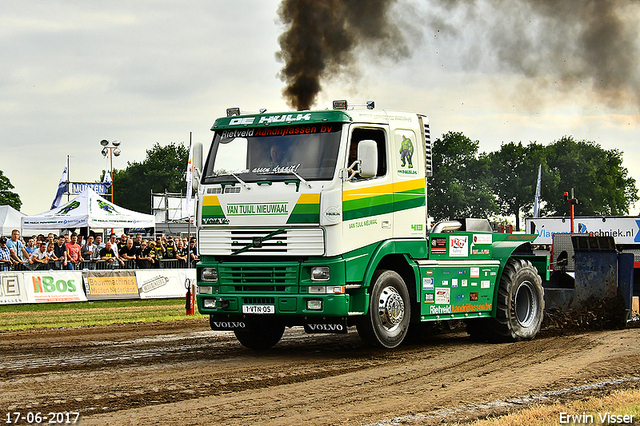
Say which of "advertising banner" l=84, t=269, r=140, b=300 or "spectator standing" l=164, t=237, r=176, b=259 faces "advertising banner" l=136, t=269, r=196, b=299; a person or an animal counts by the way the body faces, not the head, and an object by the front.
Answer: the spectator standing

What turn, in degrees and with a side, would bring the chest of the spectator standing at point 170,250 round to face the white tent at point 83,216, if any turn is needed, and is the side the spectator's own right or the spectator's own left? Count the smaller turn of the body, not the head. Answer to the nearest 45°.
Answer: approximately 135° to the spectator's own right

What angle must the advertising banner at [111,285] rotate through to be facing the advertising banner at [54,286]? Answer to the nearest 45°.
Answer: approximately 45° to its right

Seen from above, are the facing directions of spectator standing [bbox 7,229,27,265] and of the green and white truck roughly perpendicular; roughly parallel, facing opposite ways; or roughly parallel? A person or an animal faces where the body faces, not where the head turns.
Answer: roughly perpendicular

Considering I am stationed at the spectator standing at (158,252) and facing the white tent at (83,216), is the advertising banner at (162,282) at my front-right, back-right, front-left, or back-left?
back-left
